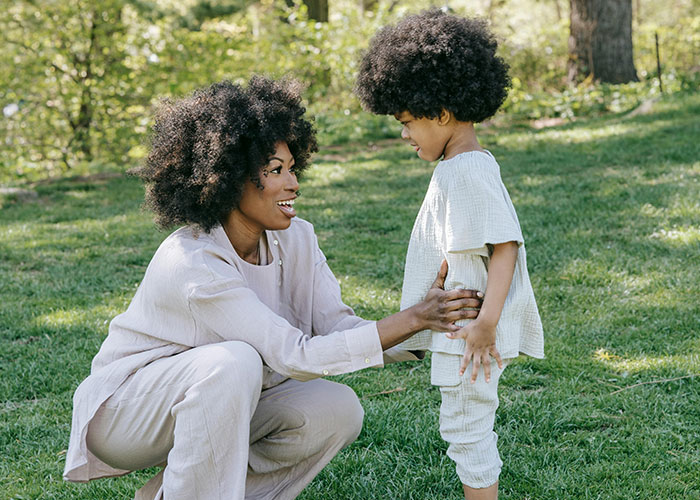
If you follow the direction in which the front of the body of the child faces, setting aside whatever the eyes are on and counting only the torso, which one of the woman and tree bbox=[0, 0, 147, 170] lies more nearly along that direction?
the woman

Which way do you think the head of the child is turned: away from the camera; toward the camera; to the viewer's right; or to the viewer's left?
to the viewer's left

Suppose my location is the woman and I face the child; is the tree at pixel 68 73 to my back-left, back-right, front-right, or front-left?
back-left

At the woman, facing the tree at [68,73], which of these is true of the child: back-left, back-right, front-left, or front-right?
back-right

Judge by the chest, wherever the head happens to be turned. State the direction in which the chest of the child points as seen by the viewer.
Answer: to the viewer's left

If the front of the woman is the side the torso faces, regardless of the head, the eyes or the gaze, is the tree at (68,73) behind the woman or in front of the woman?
behind

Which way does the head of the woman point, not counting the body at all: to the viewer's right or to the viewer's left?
to the viewer's right

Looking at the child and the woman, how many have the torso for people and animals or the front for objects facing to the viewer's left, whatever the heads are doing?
1

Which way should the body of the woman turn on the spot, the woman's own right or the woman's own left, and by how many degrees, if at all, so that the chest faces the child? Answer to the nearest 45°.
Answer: approximately 45° to the woman's own left

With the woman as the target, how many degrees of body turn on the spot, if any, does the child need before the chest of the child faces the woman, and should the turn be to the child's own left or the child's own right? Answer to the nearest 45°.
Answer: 0° — they already face them

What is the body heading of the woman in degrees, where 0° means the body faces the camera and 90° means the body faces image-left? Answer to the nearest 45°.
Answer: approximately 315°

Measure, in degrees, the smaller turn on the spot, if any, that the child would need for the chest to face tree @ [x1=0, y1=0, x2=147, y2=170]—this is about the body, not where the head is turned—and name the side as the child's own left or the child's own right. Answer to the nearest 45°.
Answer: approximately 45° to the child's own right
